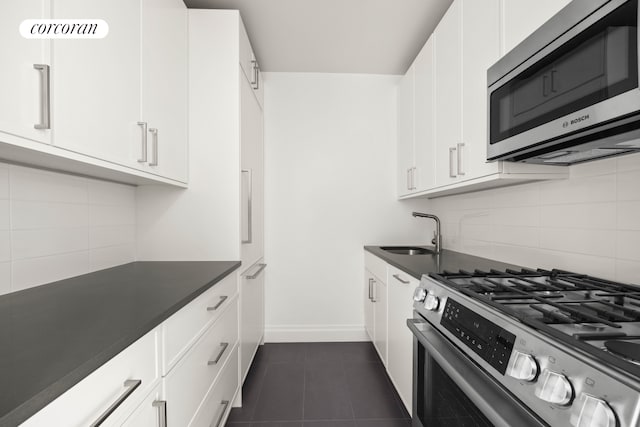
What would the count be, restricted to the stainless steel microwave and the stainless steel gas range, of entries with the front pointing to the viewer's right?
0

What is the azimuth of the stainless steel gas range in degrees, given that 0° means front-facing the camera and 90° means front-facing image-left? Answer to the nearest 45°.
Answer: approximately 45°

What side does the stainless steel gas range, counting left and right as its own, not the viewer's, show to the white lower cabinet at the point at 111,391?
front

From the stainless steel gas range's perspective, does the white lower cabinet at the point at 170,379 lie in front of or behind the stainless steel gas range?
in front

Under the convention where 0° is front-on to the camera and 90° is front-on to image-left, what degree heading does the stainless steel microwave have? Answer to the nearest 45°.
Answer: approximately 45°

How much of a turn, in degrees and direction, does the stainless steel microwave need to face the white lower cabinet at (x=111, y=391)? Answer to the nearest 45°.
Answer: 0° — it already faces it

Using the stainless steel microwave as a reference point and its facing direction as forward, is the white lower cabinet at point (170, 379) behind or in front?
in front
